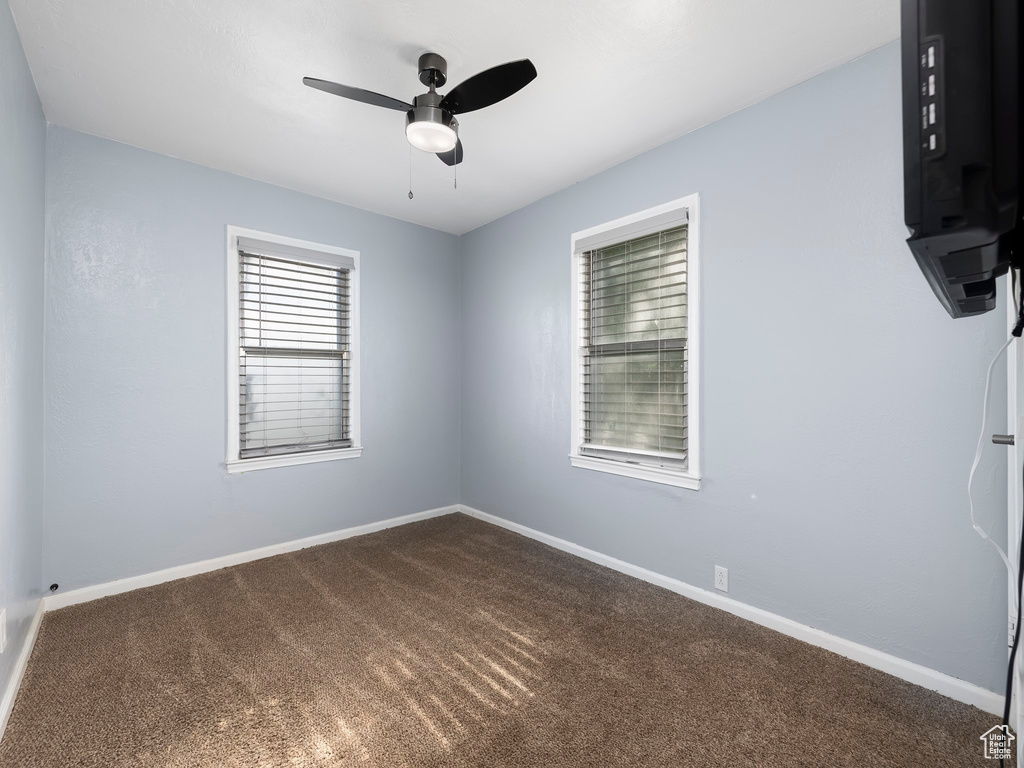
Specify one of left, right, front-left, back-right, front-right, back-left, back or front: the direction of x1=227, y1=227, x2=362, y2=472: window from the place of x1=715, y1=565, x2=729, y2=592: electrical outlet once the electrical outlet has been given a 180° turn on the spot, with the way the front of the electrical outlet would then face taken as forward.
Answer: back-left

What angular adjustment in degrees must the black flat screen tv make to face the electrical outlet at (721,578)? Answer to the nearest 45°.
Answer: approximately 45° to its right

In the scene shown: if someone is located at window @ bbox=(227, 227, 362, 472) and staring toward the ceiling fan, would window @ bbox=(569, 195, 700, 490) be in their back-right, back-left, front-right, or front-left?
front-left

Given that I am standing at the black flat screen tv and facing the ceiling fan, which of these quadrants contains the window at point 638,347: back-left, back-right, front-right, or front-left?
front-right

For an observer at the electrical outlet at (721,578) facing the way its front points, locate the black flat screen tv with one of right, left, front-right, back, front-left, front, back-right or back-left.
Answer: front-left

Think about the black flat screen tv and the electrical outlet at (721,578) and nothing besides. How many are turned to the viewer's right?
0

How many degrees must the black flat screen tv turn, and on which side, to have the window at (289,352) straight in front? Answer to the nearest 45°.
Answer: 0° — it already faces it

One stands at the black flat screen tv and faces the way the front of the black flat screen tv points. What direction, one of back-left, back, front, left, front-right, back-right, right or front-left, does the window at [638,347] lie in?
front-right

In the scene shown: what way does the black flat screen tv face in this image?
to the viewer's left

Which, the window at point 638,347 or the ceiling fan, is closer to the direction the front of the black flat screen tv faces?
the ceiling fan

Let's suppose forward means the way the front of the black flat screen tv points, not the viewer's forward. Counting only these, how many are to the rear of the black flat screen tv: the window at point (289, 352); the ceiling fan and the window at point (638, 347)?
0

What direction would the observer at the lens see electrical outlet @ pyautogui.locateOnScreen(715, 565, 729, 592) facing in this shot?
facing the viewer and to the left of the viewer
